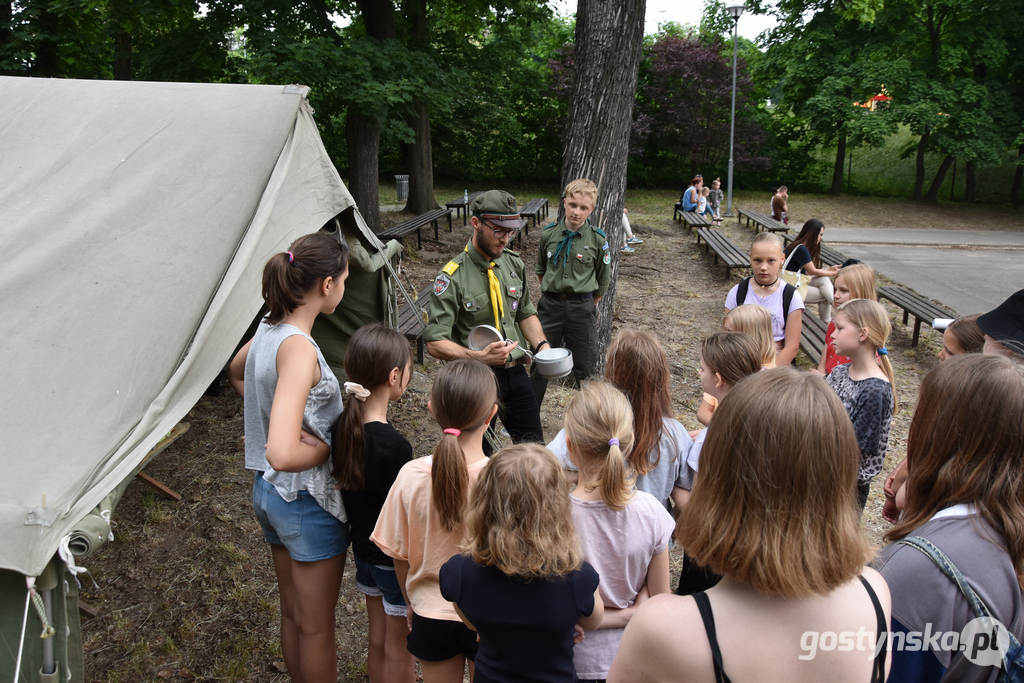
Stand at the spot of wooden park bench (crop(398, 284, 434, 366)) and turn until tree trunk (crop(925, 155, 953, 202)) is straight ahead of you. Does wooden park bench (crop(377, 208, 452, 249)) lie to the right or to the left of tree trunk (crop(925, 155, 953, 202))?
left

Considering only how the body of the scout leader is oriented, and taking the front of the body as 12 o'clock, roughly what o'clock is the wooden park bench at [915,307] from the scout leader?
The wooden park bench is roughly at 9 o'clock from the scout leader.

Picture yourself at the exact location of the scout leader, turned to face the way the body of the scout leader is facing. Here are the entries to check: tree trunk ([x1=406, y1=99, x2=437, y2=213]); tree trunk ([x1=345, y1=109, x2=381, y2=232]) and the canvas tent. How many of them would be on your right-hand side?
1

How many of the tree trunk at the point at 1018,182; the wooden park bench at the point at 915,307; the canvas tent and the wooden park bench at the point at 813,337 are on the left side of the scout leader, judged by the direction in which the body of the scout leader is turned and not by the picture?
3

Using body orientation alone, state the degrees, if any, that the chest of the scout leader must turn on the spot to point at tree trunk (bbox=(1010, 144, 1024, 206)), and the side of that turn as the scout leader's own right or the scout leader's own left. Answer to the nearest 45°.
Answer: approximately 90° to the scout leader's own left

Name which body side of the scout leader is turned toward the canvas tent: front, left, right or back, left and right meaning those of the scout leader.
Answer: right

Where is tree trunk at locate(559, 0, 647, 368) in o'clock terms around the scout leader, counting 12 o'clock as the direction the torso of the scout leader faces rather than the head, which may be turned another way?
The tree trunk is roughly at 8 o'clock from the scout leader.

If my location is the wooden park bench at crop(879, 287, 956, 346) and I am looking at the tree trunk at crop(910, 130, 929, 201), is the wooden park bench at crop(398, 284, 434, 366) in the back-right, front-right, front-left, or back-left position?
back-left

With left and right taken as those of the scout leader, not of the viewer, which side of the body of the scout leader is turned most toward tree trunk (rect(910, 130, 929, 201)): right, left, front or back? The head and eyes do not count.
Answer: left

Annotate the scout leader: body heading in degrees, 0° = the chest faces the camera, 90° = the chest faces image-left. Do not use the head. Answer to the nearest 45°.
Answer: approximately 315°

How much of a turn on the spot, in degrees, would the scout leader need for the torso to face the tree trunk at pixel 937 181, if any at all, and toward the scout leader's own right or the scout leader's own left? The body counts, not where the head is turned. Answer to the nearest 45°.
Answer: approximately 90° to the scout leader's own left
